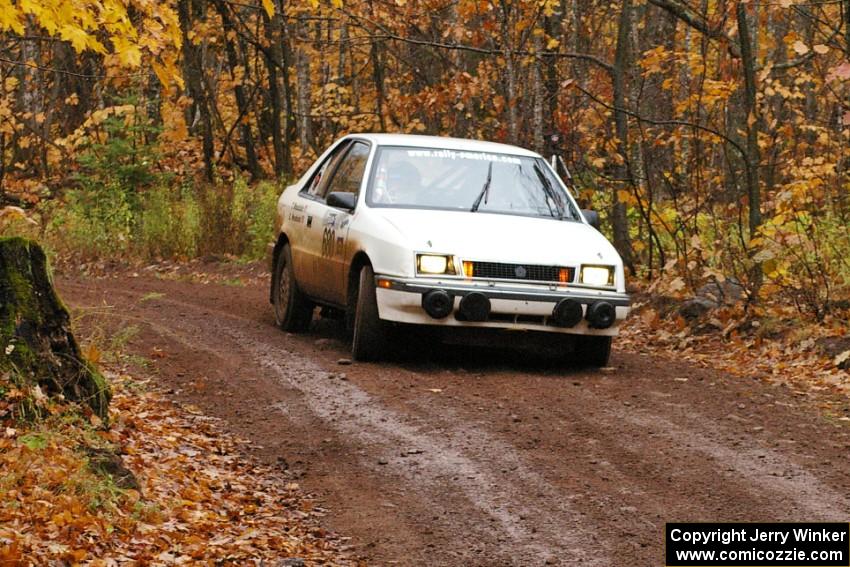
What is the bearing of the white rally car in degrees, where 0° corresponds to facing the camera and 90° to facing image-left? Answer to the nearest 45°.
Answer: approximately 315°

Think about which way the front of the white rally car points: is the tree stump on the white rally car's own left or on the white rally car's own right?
on the white rally car's own right

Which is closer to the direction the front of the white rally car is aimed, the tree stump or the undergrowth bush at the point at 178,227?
the tree stump

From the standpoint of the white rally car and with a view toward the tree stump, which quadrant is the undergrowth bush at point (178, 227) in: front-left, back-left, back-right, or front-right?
back-right

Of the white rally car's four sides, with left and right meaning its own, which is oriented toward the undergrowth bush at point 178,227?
back
